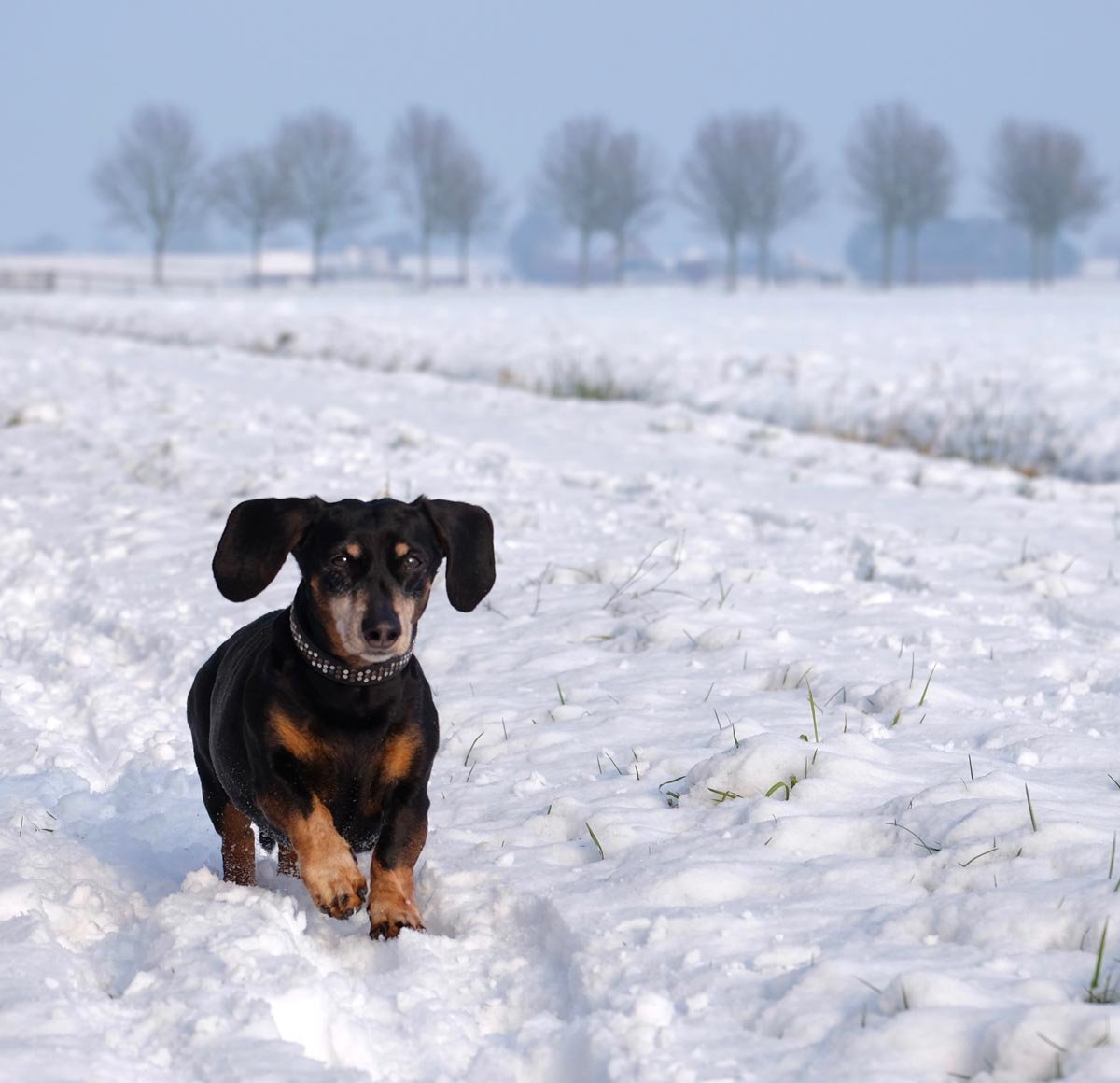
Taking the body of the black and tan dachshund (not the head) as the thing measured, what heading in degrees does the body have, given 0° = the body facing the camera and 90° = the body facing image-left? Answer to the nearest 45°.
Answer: approximately 315°
